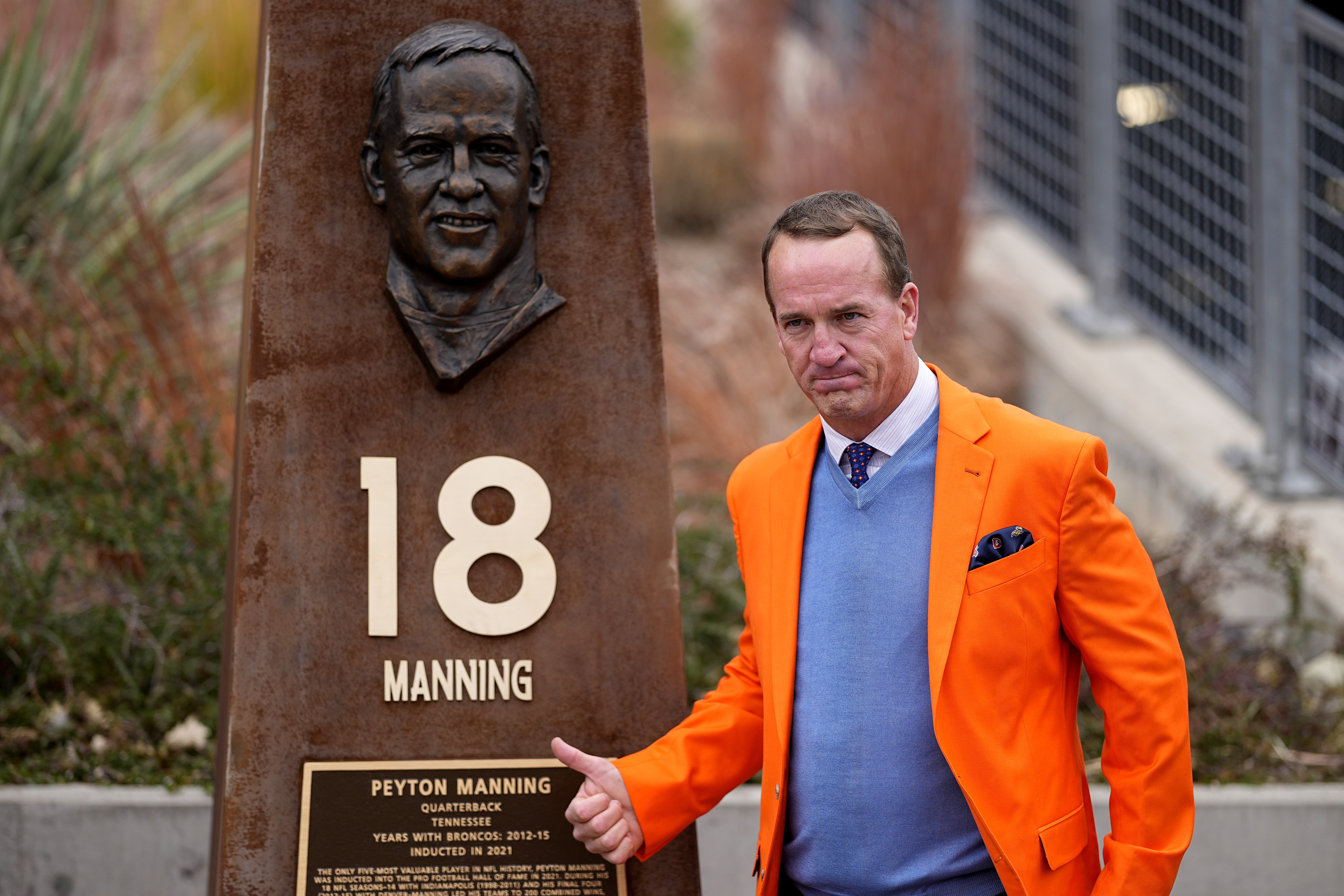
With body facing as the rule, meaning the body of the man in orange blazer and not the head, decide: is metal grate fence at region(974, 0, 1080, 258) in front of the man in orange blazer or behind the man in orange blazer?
behind

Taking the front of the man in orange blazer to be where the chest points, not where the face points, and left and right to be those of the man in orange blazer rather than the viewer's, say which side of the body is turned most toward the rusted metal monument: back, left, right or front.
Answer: right

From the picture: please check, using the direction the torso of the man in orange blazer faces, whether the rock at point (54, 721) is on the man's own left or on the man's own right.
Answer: on the man's own right

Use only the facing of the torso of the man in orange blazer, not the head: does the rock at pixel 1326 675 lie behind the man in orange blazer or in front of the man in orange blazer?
behind

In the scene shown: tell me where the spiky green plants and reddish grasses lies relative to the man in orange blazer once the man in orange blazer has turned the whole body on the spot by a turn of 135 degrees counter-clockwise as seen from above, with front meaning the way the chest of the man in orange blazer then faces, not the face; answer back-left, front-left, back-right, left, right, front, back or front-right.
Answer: back-left

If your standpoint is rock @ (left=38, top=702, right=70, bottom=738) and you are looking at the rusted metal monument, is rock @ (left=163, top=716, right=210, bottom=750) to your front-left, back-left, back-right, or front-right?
front-left
